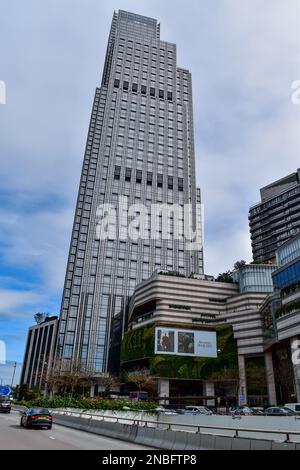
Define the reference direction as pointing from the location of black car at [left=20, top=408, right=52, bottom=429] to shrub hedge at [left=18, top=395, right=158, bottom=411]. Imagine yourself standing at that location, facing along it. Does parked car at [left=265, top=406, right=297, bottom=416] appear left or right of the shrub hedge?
right

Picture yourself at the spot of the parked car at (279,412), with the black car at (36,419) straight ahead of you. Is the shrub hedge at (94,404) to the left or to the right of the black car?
right

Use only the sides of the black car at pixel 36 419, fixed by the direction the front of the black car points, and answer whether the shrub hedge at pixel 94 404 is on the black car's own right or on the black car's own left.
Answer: on the black car's own right
